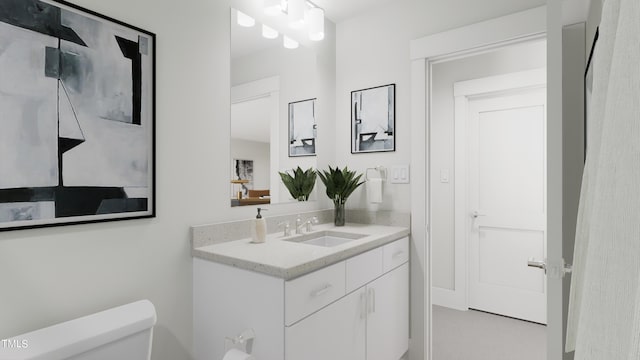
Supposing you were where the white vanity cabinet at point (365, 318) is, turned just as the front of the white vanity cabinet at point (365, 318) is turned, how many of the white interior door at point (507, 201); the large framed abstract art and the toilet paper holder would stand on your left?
1

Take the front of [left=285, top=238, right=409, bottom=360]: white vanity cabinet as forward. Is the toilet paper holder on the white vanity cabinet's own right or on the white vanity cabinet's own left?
on the white vanity cabinet's own right

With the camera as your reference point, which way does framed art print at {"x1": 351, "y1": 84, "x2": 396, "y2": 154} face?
facing the viewer and to the left of the viewer

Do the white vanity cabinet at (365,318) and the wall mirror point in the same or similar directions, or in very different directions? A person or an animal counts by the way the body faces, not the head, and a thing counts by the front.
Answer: same or similar directions

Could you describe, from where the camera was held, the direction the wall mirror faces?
facing the viewer and to the right of the viewer

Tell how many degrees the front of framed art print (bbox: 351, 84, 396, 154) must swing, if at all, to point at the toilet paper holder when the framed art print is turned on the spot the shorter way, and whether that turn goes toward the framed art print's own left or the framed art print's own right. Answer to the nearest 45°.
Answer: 0° — it already faces it

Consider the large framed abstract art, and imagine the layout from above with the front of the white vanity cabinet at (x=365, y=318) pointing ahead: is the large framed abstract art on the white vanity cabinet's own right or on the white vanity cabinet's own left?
on the white vanity cabinet's own right

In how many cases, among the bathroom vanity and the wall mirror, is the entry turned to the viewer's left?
0

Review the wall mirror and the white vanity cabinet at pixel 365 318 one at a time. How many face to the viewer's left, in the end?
0

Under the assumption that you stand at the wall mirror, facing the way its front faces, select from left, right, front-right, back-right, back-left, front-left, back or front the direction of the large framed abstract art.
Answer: right

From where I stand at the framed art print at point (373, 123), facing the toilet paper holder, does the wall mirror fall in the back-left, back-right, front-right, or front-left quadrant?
front-right
